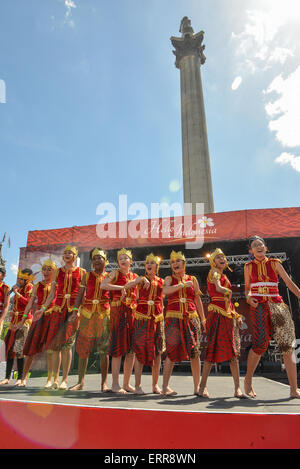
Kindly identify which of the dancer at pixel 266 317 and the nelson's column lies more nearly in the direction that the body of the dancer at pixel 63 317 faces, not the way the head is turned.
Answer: the dancer

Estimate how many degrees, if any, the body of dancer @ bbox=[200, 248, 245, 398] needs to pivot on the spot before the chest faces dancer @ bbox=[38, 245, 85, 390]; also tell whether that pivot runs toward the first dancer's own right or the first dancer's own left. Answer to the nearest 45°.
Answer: approximately 135° to the first dancer's own right

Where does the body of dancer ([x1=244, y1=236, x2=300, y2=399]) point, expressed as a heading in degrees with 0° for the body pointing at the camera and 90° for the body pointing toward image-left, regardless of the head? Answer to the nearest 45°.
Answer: approximately 0°

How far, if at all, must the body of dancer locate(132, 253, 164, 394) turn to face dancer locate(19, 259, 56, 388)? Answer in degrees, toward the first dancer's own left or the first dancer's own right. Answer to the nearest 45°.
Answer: approximately 90° to the first dancer's own right

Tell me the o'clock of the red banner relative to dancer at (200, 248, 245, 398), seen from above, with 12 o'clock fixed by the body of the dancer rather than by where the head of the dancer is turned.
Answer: The red banner is roughly at 7 o'clock from the dancer.

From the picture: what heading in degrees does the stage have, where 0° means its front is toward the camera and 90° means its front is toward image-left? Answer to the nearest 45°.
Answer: approximately 0°

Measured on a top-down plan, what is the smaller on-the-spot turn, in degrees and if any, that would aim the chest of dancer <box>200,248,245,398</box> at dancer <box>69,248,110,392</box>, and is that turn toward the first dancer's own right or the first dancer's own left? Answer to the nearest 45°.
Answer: approximately 135° to the first dancer's own right
